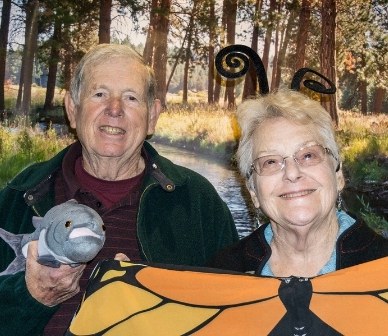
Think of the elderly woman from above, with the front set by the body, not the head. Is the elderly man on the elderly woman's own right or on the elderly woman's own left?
on the elderly woman's own right

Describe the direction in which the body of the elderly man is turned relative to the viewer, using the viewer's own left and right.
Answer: facing the viewer

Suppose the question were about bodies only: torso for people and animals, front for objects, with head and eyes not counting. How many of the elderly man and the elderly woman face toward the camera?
2

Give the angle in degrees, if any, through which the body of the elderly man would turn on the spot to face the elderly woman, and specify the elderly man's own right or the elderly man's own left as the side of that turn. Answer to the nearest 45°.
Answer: approximately 45° to the elderly man's own left
